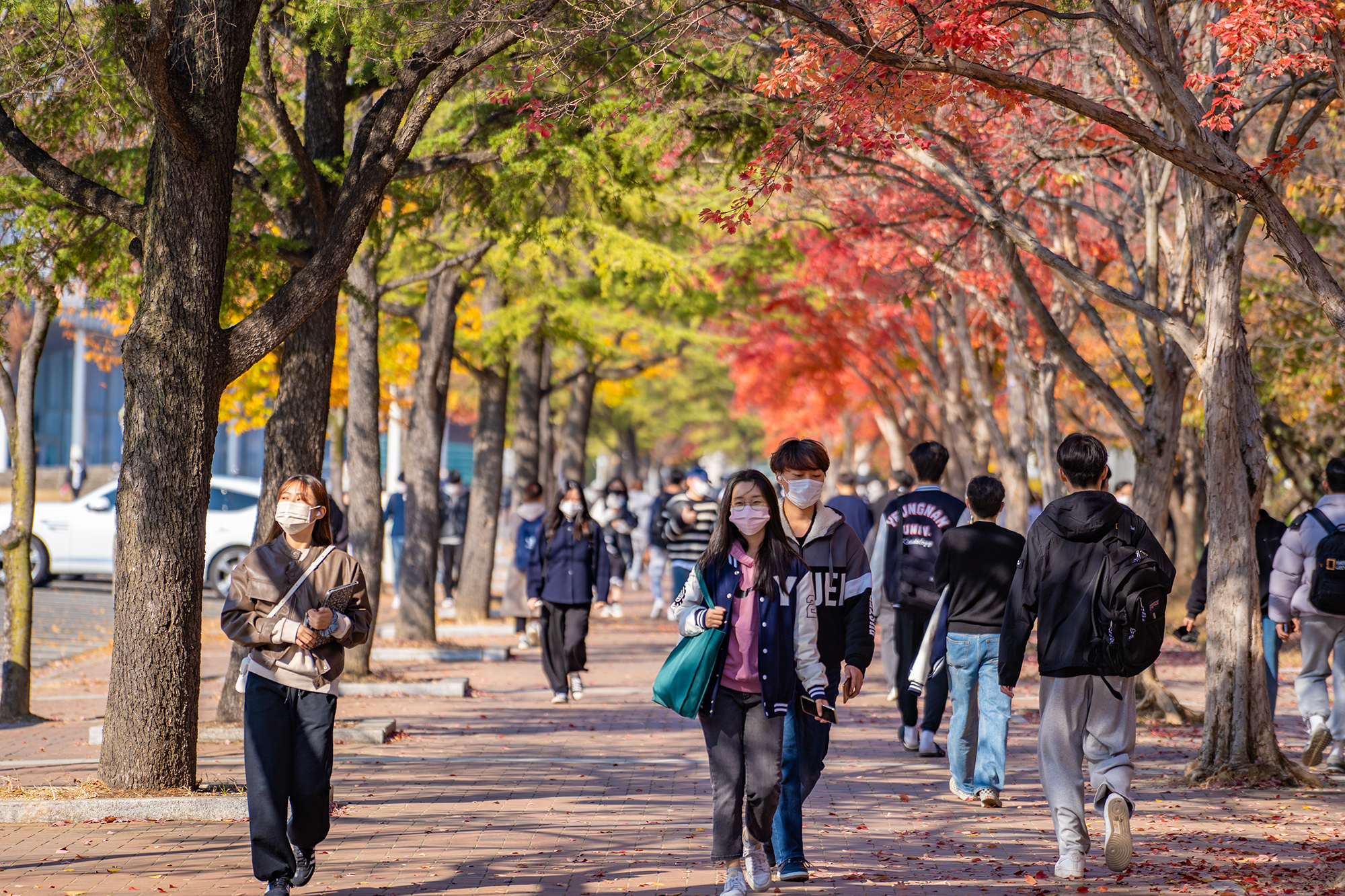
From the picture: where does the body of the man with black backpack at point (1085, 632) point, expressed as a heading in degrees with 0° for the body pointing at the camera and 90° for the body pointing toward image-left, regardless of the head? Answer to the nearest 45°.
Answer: approximately 180°

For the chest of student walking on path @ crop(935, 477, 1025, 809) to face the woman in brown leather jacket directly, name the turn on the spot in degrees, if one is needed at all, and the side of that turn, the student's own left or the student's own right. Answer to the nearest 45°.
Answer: approximately 135° to the student's own left

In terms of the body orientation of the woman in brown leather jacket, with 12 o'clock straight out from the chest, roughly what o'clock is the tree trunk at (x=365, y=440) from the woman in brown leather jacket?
The tree trunk is roughly at 6 o'clock from the woman in brown leather jacket.

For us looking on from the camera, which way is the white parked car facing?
facing to the left of the viewer

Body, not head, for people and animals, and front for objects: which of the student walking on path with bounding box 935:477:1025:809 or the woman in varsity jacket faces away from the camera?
the student walking on path

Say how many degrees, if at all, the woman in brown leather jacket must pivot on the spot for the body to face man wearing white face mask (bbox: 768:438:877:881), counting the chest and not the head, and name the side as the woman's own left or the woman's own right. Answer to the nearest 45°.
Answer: approximately 90° to the woman's own left

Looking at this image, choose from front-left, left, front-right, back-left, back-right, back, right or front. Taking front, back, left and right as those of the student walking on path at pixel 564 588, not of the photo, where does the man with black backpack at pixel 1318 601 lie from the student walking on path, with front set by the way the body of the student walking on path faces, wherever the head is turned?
front-left

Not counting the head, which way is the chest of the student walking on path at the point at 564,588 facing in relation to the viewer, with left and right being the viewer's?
facing the viewer

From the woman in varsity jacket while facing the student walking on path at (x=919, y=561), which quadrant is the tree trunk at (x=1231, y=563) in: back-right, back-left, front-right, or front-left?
front-right

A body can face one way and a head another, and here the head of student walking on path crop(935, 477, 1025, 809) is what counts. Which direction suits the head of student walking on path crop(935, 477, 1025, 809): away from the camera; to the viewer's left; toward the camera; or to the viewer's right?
away from the camera

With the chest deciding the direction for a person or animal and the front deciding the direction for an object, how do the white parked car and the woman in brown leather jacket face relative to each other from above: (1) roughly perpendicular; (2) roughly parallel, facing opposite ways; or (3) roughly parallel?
roughly perpendicular

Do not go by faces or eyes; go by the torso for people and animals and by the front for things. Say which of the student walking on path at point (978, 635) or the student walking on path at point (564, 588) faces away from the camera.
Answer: the student walking on path at point (978, 635)

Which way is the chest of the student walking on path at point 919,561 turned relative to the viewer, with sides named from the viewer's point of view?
facing away from the viewer

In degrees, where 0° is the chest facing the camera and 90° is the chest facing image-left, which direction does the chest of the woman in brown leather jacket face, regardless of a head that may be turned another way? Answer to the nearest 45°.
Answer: approximately 0°

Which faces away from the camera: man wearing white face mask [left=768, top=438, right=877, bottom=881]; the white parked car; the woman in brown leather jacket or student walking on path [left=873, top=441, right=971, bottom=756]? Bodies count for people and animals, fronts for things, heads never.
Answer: the student walking on path

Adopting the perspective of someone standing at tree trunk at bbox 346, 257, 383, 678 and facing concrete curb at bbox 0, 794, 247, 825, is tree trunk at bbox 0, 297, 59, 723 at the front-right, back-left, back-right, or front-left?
front-right

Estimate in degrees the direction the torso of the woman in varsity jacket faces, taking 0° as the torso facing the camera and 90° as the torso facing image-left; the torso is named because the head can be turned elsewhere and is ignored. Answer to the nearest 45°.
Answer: approximately 0°
